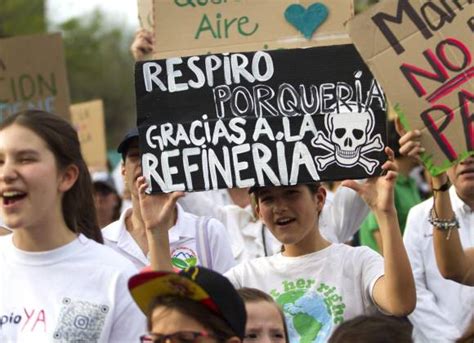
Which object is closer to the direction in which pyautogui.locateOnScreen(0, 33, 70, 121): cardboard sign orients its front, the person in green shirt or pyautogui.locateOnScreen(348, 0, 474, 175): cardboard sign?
the cardboard sign

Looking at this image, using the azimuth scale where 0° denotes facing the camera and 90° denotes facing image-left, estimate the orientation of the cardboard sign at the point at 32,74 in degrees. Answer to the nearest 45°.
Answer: approximately 0°

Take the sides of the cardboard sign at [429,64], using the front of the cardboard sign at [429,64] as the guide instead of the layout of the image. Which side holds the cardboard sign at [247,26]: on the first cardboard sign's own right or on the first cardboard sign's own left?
on the first cardboard sign's own right

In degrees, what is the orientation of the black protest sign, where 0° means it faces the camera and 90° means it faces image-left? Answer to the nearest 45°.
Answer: approximately 0°

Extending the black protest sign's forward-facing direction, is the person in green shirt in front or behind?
behind

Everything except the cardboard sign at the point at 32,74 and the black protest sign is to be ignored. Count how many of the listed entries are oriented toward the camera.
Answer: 2
